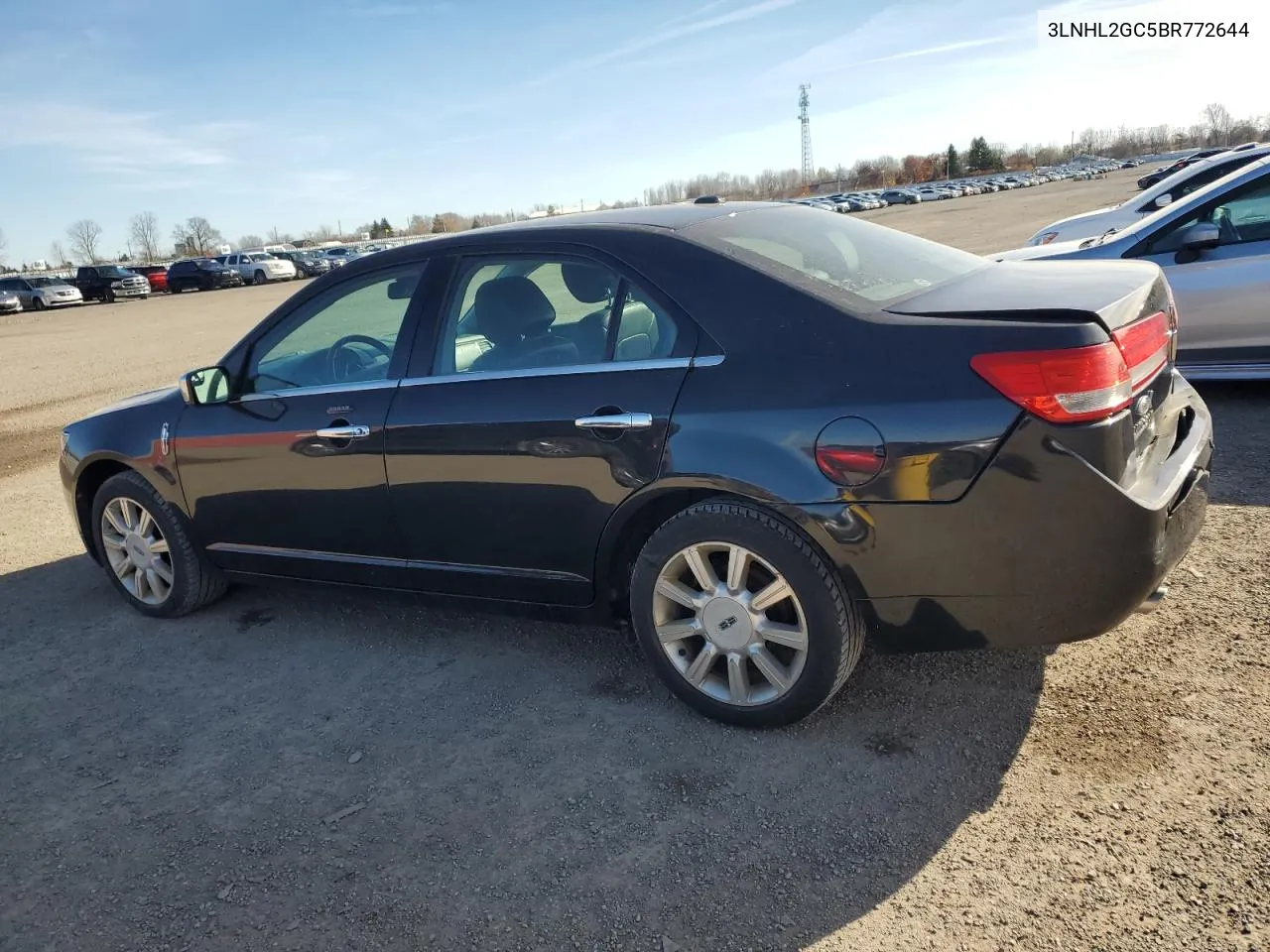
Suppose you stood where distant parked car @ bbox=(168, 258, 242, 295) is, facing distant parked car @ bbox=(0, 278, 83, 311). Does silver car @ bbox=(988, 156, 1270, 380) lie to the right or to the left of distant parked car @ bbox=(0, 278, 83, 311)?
left

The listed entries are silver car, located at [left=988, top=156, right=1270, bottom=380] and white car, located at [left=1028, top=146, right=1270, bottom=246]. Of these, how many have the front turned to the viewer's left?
2

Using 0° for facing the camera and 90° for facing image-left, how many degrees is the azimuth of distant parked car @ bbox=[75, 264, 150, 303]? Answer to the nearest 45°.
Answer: approximately 315°

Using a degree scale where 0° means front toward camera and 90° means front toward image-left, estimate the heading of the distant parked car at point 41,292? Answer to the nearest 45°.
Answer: approximately 315°

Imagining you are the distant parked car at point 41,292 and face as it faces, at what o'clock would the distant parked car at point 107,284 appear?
the distant parked car at point 107,284 is roughly at 9 o'clock from the distant parked car at point 41,292.

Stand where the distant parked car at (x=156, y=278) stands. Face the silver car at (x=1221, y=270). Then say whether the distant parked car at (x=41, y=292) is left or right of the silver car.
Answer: right

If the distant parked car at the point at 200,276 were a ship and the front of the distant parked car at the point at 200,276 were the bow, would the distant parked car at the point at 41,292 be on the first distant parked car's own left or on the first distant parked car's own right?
on the first distant parked car's own right

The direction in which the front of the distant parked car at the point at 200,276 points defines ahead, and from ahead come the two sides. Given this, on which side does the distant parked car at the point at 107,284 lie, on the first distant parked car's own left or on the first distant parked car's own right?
on the first distant parked car's own right

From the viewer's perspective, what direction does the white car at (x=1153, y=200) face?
to the viewer's left

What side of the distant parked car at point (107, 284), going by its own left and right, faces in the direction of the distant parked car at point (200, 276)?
left

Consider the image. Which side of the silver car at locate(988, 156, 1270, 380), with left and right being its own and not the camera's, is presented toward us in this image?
left
